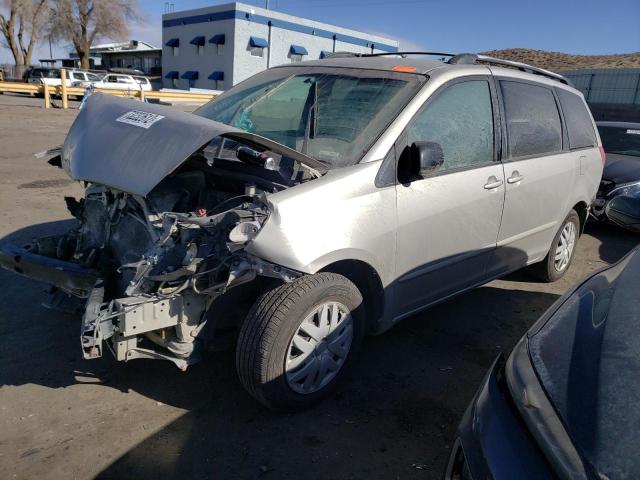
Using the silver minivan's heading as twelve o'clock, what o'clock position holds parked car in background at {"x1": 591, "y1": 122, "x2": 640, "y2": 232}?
The parked car in background is roughly at 6 o'clock from the silver minivan.

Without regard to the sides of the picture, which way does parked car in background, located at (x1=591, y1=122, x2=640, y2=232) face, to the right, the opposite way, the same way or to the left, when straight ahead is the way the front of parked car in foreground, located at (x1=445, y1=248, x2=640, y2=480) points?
the same way

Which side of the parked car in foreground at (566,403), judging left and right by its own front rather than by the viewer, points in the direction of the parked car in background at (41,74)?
right

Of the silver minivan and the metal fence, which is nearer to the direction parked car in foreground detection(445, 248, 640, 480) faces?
the silver minivan

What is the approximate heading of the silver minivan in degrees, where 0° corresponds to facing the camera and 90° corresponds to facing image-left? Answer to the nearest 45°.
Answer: approximately 45°

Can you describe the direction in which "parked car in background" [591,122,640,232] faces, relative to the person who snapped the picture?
facing the viewer and to the left of the viewer

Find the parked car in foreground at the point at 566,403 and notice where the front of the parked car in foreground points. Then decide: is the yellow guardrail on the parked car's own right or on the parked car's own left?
on the parked car's own right

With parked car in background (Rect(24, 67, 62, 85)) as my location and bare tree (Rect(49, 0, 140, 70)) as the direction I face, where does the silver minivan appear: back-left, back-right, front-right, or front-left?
back-right

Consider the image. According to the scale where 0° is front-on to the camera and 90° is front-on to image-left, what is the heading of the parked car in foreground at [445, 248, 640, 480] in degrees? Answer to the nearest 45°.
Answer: approximately 45°

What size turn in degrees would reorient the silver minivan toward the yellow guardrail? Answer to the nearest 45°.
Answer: approximately 90° to its right

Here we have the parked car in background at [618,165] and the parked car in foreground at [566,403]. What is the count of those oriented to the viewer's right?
0

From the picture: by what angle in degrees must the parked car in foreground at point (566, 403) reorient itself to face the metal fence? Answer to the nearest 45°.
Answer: approximately 135° to its right
